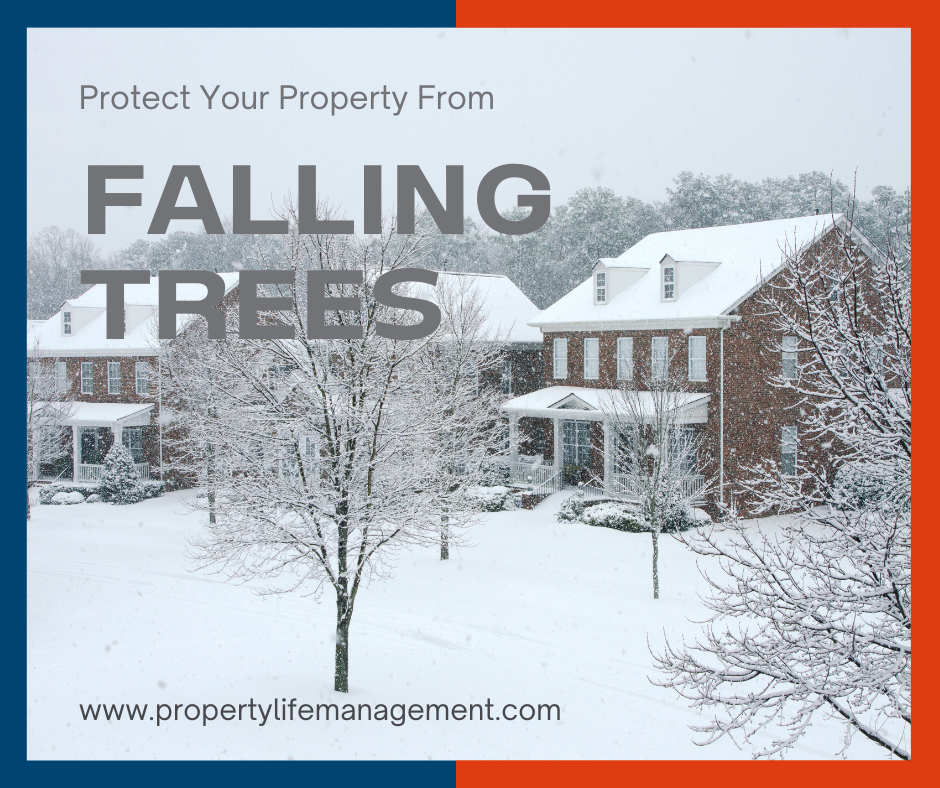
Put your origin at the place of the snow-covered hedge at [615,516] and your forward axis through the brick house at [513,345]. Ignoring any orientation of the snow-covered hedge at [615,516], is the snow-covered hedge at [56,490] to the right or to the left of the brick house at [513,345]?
left

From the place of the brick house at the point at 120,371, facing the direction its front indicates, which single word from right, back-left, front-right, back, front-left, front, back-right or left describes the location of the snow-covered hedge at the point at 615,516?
left

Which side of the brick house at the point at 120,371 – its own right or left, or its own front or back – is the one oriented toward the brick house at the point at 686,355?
left

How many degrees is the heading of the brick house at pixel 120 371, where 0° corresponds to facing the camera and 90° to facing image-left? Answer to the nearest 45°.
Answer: approximately 45°

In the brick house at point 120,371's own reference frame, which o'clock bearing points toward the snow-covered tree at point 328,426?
The snow-covered tree is roughly at 10 o'clock from the brick house.

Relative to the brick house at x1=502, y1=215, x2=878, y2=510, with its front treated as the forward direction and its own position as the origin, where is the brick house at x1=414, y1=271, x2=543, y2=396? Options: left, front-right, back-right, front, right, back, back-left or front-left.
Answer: right

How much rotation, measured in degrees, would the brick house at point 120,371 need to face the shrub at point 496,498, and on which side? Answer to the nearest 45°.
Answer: approximately 90° to its left

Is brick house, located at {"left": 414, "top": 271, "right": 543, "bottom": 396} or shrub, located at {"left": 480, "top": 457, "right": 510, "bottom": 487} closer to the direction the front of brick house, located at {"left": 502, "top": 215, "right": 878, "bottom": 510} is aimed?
the shrub

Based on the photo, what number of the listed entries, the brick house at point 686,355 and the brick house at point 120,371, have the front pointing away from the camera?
0

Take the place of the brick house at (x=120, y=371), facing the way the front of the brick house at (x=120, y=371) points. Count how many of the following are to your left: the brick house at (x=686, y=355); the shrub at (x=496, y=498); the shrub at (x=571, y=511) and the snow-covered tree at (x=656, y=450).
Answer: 4

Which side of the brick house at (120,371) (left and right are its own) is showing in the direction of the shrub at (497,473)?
left

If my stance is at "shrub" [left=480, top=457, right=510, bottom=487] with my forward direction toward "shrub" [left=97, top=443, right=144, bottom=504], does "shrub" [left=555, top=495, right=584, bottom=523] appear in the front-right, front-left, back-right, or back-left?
back-left

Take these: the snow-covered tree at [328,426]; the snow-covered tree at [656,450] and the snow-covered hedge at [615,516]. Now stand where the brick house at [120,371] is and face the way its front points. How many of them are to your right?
0

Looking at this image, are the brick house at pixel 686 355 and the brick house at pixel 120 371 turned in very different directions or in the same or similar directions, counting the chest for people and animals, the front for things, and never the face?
same or similar directions

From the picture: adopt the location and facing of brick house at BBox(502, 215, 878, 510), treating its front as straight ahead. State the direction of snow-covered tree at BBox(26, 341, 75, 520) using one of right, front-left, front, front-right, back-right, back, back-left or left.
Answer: front-right

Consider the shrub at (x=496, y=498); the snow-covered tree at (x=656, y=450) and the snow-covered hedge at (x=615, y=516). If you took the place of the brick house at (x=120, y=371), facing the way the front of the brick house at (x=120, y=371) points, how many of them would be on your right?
0

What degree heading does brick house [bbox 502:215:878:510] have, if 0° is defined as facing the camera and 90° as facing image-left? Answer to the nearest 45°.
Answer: approximately 45°

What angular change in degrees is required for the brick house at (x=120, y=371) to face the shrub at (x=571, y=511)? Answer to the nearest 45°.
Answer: approximately 90° to its left
